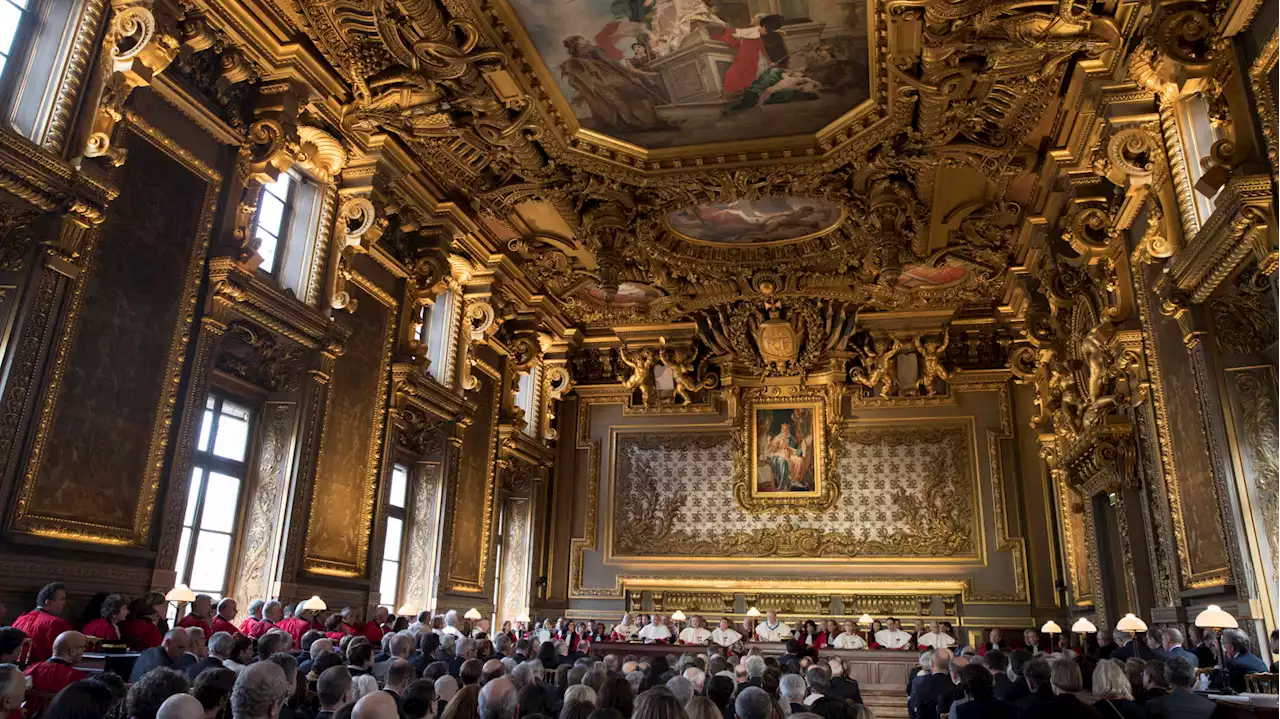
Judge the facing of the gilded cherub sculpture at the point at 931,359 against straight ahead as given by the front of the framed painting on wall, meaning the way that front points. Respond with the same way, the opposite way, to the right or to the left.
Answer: the same way

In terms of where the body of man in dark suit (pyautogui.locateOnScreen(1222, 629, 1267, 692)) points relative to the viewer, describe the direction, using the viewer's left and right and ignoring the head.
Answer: facing to the left of the viewer

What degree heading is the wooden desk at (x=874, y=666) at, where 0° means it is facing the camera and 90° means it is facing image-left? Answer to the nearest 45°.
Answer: approximately 0°

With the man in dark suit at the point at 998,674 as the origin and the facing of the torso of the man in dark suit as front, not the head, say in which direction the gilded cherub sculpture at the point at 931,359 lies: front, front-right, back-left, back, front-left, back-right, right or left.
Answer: front

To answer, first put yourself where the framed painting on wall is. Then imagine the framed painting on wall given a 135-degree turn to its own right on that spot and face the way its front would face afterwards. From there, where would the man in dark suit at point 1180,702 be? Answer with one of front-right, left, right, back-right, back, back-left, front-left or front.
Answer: back-left

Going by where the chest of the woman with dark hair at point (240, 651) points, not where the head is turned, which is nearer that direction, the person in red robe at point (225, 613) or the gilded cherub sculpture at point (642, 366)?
the gilded cherub sculpture

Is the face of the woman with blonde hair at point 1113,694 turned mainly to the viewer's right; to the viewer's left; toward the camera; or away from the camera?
away from the camera

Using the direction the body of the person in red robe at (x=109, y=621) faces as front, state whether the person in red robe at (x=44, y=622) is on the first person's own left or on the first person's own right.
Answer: on the first person's own right

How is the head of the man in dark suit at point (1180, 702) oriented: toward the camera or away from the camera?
away from the camera

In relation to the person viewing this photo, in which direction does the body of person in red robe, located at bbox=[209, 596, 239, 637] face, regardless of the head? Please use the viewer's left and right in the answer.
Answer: facing to the right of the viewer

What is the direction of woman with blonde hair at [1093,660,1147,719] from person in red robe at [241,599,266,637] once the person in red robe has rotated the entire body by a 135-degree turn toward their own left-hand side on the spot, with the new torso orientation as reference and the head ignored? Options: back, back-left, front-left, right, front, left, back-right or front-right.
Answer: back

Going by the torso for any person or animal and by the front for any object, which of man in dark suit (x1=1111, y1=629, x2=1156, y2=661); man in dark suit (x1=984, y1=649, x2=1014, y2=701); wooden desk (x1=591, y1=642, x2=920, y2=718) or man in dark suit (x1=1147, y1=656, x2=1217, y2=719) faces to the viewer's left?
man in dark suit (x1=1111, y1=629, x2=1156, y2=661)

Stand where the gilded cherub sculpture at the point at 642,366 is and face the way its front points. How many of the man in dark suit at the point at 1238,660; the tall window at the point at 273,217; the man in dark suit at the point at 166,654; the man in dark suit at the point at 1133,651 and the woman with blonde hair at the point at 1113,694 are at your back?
0

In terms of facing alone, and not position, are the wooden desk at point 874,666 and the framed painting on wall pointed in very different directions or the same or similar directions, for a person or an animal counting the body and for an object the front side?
same or similar directions

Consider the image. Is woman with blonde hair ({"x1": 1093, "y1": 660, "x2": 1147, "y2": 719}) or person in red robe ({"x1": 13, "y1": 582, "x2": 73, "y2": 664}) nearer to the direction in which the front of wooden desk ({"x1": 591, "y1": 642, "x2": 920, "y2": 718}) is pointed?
the woman with blonde hair

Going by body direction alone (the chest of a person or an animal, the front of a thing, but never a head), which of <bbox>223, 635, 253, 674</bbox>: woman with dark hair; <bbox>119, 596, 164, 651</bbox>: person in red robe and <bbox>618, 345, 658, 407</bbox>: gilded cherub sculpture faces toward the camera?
the gilded cherub sculpture

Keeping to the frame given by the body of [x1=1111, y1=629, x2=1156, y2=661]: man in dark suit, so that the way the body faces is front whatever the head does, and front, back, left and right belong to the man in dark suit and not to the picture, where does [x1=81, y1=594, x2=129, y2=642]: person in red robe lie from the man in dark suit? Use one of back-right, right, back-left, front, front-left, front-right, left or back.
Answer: front-left

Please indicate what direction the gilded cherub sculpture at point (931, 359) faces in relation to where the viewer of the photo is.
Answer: facing the viewer

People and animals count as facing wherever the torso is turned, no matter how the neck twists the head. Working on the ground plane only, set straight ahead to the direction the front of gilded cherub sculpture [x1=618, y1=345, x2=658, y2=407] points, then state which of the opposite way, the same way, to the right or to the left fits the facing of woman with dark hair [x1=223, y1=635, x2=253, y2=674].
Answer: the opposite way
